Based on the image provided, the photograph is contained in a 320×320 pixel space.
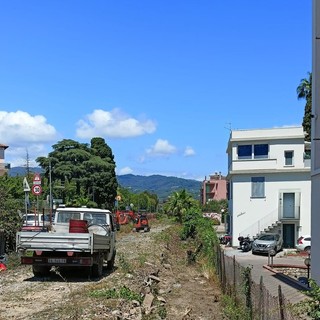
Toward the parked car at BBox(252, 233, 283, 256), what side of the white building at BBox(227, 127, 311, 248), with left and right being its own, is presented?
front

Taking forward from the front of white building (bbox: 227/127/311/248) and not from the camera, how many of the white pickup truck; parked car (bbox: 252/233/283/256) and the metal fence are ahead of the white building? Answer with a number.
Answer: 3

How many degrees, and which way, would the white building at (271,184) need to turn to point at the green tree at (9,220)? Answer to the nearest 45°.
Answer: approximately 45° to its right

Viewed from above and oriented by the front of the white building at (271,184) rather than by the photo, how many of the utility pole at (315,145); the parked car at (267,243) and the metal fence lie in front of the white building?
3

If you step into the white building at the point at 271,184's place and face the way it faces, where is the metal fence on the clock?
The metal fence is roughly at 12 o'clock from the white building.

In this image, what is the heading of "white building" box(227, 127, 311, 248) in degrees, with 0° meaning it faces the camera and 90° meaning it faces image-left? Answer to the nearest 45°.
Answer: approximately 0°

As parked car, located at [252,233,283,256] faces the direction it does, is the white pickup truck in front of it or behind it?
in front

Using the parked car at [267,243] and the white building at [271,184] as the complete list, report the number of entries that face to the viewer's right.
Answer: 0

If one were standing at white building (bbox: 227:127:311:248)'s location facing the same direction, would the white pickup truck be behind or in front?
in front

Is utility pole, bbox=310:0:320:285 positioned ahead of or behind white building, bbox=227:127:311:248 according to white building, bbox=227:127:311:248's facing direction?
ahead

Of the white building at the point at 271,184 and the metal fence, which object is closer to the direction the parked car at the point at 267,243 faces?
the metal fence
